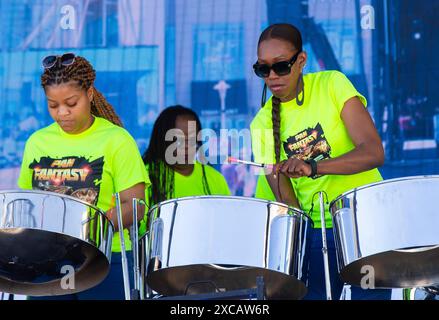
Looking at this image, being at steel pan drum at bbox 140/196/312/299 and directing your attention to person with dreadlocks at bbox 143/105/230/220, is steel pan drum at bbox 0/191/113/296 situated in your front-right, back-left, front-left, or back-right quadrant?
front-left

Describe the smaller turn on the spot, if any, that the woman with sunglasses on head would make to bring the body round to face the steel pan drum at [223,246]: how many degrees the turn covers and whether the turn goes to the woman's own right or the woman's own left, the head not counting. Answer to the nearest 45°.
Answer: approximately 90° to the woman's own left

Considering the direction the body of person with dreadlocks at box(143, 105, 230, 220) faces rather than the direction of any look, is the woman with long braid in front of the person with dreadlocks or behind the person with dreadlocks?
in front

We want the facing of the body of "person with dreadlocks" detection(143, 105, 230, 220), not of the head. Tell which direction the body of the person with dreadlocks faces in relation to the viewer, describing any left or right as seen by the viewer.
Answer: facing the viewer and to the right of the viewer

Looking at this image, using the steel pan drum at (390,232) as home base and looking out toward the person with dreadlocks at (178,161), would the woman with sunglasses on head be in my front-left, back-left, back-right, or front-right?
front-left

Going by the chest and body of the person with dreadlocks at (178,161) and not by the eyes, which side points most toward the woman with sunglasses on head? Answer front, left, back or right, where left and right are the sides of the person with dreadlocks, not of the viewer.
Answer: right

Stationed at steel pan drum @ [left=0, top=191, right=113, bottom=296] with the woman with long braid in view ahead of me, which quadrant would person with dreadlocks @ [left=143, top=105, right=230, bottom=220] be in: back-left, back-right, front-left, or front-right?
front-left

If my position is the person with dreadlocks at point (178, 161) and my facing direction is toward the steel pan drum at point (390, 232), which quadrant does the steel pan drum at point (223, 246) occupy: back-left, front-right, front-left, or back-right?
front-right

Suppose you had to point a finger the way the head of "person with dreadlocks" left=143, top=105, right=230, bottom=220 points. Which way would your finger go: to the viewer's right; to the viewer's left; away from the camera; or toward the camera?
toward the camera

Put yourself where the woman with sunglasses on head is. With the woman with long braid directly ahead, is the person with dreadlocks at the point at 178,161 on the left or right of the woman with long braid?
left

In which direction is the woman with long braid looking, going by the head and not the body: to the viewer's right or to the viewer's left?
to the viewer's left

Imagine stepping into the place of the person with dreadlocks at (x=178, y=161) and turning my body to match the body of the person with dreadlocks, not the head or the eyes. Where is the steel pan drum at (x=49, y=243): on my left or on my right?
on my right

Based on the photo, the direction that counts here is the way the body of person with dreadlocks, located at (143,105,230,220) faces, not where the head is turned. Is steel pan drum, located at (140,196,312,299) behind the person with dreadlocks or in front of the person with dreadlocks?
in front

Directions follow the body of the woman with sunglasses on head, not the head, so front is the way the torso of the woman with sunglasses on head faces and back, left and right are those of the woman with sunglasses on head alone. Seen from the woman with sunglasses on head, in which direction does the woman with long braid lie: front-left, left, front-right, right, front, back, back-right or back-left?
back-left

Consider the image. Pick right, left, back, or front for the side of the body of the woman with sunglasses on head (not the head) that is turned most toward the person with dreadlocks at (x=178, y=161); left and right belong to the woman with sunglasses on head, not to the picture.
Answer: back
